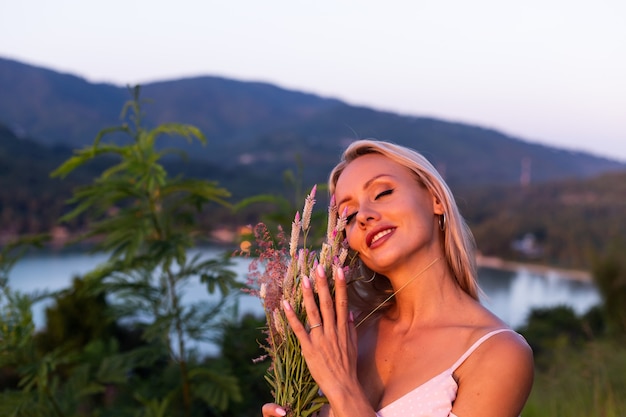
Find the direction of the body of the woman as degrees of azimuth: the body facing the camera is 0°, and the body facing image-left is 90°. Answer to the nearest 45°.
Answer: approximately 45°
